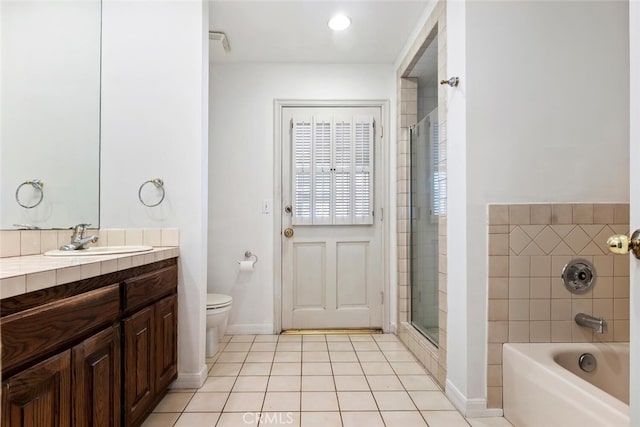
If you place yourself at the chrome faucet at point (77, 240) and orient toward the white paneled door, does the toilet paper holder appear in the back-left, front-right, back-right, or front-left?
front-left

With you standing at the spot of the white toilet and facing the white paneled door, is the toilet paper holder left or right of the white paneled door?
left

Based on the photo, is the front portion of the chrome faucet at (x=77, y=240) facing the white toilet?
no

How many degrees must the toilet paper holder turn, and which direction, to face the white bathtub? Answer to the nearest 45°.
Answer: approximately 45° to its left

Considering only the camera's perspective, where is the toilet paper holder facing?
facing the viewer

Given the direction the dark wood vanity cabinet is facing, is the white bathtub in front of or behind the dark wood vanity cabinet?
in front

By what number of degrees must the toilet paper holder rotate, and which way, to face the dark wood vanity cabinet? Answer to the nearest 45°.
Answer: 0° — it already faces it

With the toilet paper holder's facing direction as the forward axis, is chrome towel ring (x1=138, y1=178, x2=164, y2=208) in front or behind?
in front

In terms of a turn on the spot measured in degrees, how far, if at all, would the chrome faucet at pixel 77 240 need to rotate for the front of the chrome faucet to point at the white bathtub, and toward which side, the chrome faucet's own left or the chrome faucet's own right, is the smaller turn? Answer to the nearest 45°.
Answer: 0° — it already faces it

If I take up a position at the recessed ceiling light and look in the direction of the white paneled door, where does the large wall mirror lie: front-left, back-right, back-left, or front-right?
back-left

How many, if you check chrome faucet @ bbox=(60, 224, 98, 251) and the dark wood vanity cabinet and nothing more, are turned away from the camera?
0

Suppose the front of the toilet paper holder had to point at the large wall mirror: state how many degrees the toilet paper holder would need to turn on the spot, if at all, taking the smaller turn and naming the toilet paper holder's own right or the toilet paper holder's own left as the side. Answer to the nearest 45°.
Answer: approximately 45° to the toilet paper holder's own right

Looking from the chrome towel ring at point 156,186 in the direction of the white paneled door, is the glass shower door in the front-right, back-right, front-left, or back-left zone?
front-right

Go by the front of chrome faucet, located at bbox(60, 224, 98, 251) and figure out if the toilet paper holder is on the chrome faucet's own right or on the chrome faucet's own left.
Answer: on the chrome faucet's own left

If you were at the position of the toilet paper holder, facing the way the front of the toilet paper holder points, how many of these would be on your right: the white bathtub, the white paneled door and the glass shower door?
0

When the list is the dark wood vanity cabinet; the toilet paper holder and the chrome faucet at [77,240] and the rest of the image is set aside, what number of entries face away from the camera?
0

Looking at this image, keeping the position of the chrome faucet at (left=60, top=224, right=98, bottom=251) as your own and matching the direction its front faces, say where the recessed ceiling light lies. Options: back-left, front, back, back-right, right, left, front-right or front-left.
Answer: front-left

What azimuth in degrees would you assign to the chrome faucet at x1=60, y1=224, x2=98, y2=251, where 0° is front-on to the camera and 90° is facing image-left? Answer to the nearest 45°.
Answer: approximately 315°
